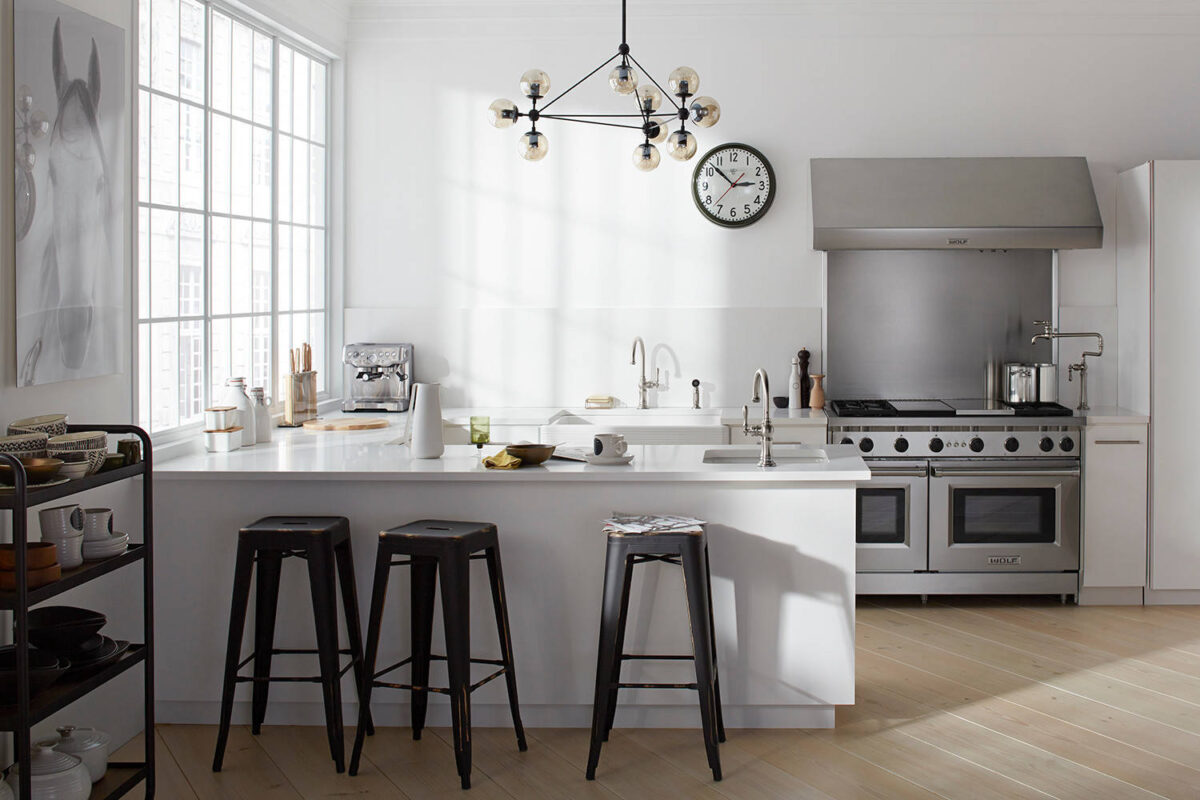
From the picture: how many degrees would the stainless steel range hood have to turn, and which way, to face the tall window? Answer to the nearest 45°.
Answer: approximately 45° to its right

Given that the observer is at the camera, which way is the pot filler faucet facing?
facing to the left of the viewer

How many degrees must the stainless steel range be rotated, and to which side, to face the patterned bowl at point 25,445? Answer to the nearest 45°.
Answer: approximately 45° to its right

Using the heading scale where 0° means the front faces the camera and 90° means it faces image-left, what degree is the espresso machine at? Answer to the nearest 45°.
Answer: approximately 0°

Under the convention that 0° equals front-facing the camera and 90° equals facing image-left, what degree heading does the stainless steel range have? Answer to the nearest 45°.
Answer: approximately 0°

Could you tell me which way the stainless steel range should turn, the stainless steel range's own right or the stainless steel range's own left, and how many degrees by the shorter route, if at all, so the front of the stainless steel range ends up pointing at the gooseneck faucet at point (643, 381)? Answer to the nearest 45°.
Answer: approximately 90° to the stainless steel range's own right

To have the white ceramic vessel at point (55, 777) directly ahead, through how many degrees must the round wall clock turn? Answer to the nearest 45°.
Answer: approximately 45° to its right

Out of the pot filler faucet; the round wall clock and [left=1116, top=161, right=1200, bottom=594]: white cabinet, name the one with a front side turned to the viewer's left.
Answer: the pot filler faucet

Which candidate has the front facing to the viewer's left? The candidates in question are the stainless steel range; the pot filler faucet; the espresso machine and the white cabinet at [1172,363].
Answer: the pot filler faucet

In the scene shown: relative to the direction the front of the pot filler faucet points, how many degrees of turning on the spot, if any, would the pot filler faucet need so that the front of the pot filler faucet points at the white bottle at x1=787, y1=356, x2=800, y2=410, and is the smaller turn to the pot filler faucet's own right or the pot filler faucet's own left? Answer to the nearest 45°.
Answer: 0° — it already faces it

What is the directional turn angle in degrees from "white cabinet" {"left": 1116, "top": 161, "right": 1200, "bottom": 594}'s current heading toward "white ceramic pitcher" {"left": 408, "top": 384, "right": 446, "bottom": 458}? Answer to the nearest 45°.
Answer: approximately 45° to its right

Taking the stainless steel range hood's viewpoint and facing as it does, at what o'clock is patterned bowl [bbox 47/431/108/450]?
The patterned bowl is roughly at 1 o'clock from the stainless steel range hood.
